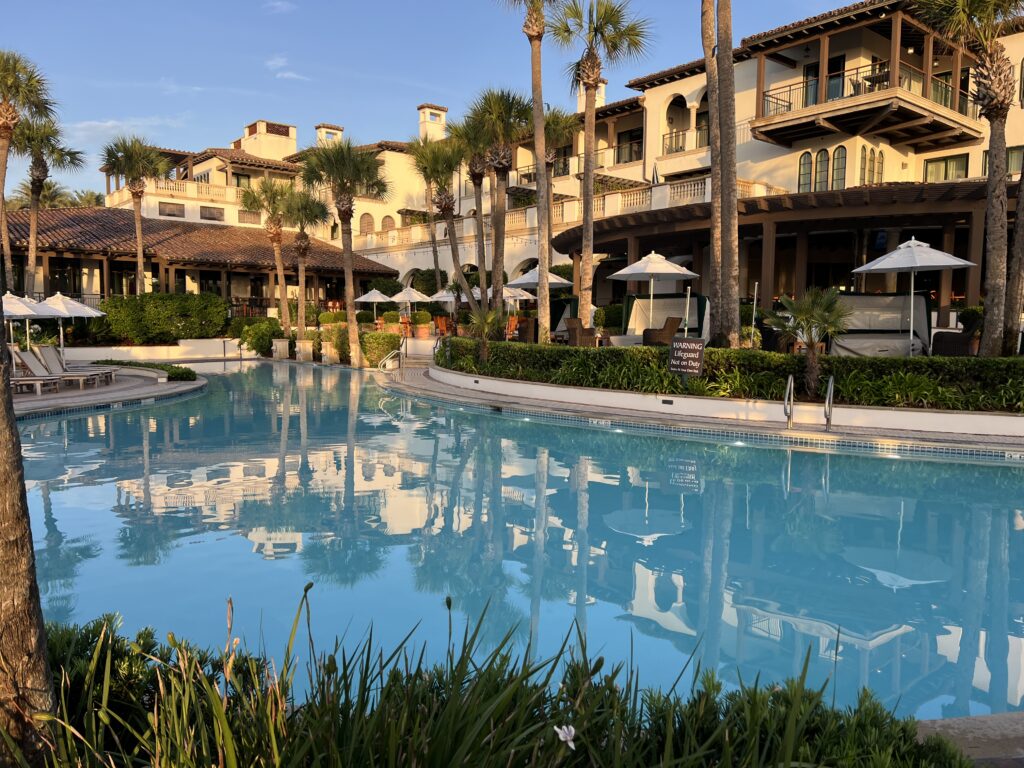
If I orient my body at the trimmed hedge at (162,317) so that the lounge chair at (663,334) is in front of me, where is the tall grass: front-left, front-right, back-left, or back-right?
front-right

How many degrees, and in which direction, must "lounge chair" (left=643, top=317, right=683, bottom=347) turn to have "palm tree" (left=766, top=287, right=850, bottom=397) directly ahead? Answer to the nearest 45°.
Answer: approximately 135° to its left

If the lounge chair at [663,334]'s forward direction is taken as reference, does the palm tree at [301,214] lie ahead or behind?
ahead

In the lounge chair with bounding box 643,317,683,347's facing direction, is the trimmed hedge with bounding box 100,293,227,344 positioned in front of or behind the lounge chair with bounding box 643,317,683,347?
in front

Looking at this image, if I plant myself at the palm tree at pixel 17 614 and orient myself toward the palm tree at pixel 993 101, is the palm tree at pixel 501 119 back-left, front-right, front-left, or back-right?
front-left

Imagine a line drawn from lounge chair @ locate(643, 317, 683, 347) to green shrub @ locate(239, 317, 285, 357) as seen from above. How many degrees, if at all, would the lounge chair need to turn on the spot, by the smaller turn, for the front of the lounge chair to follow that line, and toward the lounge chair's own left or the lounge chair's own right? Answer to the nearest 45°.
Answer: approximately 45° to the lounge chair's own right

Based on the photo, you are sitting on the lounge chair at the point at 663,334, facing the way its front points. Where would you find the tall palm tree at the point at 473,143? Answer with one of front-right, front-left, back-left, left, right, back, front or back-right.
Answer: front-right
